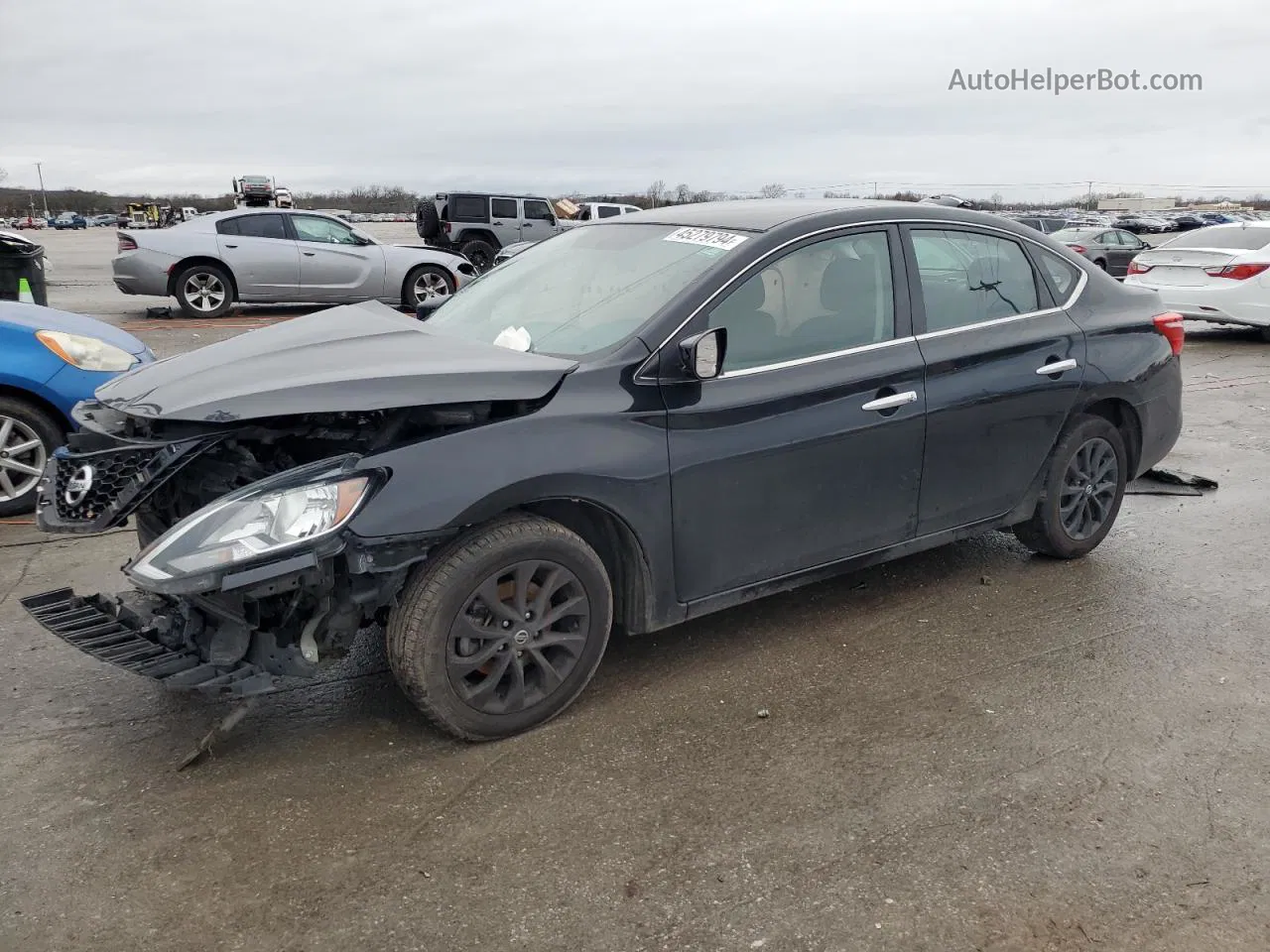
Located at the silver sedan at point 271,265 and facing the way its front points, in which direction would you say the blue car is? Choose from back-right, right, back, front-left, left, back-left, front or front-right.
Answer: right

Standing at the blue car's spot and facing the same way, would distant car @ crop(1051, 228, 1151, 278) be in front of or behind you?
in front

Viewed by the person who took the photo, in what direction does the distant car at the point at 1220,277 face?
facing away from the viewer and to the right of the viewer

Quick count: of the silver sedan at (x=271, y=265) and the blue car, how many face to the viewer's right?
2

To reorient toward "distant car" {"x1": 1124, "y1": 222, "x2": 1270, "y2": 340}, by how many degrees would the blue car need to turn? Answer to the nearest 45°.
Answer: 0° — it already faces it

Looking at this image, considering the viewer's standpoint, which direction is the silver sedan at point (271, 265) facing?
facing to the right of the viewer

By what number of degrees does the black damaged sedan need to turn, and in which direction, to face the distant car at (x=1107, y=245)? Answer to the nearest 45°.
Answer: approximately 180°

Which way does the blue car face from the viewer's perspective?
to the viewer's right

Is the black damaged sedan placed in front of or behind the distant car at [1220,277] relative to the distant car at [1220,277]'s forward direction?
behind

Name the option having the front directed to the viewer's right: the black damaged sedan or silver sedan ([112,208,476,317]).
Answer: the silver sedan

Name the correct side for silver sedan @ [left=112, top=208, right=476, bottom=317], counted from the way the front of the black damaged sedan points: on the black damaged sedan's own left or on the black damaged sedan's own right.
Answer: on the black damaged sedan's own right
